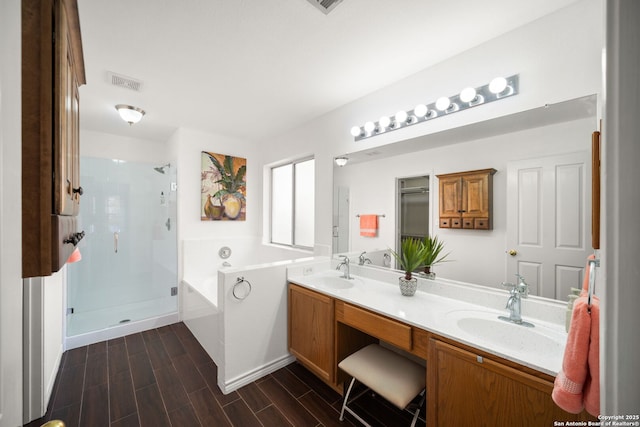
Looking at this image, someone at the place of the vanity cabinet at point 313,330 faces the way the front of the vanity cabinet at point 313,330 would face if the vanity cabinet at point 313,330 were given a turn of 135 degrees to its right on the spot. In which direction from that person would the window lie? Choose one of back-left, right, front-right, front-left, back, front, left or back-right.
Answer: front

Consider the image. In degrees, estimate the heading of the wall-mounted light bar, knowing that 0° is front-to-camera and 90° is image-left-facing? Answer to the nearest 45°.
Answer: approximately 45°

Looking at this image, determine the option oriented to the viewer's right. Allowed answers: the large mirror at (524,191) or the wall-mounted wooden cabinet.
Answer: the wall-mounted wooden cabinet

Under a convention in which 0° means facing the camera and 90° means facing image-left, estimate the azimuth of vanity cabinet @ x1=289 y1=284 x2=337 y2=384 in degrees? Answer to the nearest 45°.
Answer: approximately 45°

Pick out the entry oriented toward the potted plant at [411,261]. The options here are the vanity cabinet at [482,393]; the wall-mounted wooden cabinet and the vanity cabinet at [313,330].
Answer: the wall-mounted wooden cabinet

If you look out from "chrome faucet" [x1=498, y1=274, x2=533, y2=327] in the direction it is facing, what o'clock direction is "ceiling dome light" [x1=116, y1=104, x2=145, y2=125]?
The ceiling dome light is roughly at 1 o'clock from the chrome faucet.

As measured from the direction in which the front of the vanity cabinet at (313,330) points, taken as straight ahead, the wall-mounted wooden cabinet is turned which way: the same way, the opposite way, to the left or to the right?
the opposite way

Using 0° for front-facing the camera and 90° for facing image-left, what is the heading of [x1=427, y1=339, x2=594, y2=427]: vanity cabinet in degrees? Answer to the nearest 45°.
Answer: approximately 45°

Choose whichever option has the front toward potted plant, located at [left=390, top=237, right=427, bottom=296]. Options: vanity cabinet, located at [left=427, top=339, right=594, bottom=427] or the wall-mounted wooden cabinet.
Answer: the wall-mounted wooden cabinet

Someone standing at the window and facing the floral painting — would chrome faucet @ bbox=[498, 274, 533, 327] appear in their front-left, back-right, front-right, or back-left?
back-left

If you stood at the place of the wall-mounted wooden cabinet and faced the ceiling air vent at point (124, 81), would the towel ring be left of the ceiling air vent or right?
right
